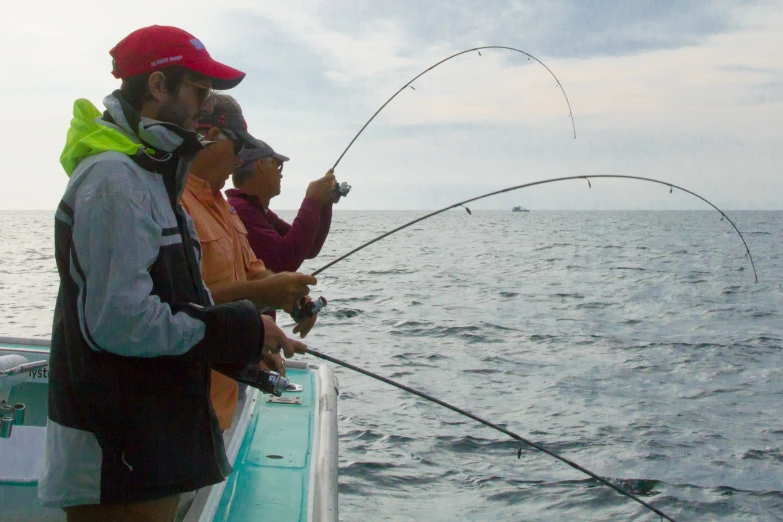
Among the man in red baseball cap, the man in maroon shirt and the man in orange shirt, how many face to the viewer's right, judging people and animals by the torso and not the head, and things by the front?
3

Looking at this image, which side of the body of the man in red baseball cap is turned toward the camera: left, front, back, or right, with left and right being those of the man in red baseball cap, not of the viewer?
right

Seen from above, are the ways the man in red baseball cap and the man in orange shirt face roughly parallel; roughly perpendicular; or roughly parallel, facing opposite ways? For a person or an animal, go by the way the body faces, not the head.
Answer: roughly parallel

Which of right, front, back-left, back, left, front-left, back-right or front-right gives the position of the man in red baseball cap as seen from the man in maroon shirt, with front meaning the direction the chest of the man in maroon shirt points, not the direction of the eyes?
right

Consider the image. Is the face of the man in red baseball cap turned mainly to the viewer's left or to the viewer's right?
to the viewer's right

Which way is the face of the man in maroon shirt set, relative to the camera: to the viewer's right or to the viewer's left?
to the viewer's right

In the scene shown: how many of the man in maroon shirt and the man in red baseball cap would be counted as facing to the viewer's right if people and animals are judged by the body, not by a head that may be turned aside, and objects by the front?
2

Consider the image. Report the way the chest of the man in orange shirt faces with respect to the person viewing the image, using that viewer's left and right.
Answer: facing to the right of the viewer

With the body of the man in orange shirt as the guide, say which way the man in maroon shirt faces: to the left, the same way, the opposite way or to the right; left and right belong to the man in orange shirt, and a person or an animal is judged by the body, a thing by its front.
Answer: the same way

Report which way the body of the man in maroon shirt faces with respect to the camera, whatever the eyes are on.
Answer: to the viewer's right

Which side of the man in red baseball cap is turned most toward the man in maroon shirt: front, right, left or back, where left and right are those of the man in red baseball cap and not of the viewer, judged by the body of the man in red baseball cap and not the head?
left

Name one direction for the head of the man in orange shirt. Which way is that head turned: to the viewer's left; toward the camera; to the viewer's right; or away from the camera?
to the viewer's right

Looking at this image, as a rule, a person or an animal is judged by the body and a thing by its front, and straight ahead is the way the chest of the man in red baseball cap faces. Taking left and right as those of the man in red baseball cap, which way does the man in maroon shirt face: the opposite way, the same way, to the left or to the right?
the same way

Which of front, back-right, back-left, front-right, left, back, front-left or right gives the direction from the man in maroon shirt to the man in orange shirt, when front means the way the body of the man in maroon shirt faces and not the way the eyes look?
right
